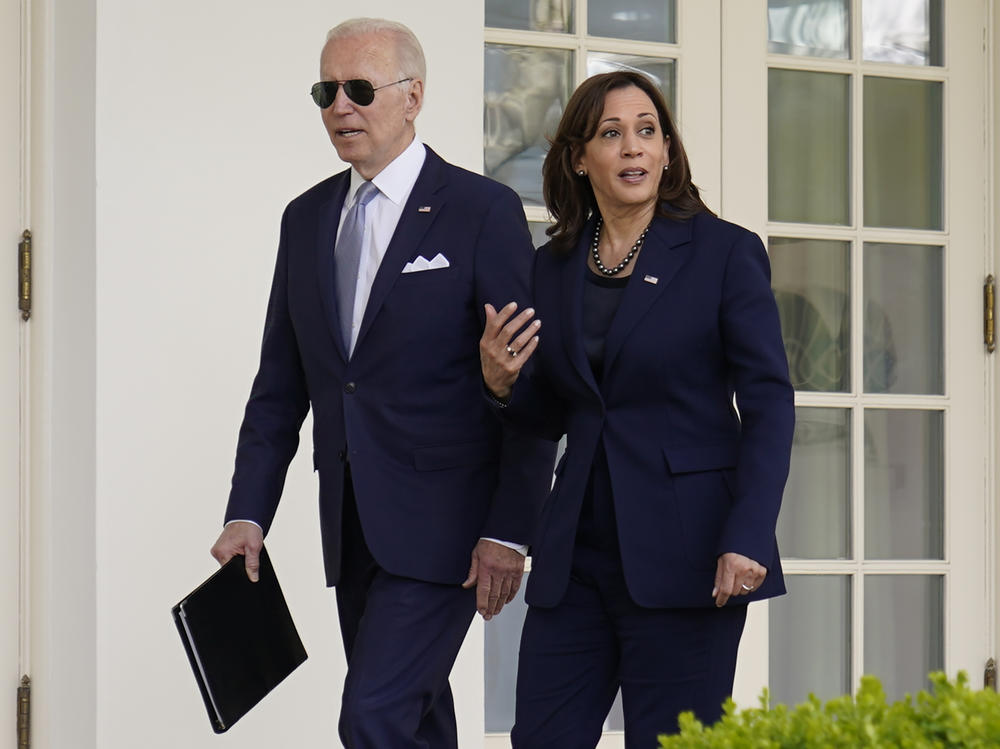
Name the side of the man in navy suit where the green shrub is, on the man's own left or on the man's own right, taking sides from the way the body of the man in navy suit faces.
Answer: on the man's own left

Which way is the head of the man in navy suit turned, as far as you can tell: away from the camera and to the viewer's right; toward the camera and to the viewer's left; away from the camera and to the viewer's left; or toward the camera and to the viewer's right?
toward the camera and to the viewer's left

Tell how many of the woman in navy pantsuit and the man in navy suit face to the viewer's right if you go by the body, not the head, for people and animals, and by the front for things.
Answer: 0

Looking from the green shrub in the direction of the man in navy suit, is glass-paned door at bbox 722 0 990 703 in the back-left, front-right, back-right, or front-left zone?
front-right

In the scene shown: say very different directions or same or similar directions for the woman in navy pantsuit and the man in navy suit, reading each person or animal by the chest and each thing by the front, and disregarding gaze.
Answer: same or similar directions

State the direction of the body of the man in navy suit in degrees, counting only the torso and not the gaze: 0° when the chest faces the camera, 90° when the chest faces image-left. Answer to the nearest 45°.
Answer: approximately 45°

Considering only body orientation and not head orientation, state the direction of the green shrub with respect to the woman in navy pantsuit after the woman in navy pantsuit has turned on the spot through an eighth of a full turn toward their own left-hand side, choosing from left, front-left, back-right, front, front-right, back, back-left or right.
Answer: front

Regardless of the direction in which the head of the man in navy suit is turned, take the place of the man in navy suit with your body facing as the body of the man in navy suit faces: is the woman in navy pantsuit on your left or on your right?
on your left

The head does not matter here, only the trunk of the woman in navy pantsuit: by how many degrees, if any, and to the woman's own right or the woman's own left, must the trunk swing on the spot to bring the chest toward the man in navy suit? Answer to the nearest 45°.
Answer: approximately 90° to the woman's own right

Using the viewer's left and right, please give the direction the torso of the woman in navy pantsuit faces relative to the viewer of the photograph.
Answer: facing the viewer and to the left of the viewer
